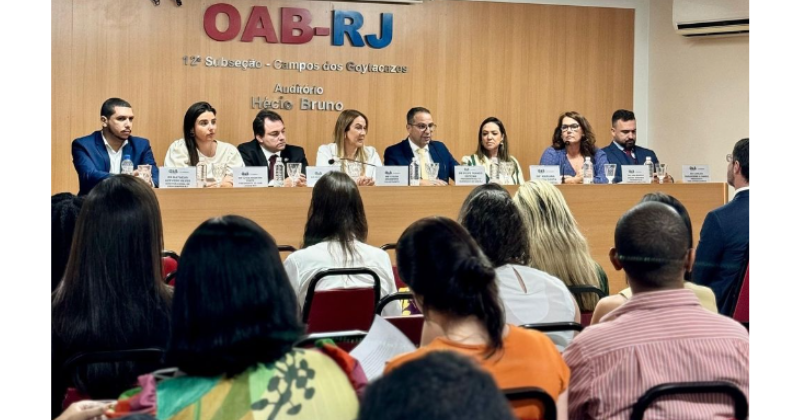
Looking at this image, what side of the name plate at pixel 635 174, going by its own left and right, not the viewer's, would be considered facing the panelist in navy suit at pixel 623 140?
back

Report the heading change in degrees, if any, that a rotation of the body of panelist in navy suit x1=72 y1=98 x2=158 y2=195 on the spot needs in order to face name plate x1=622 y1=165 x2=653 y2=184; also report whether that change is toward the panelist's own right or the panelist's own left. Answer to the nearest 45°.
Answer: approximately 45° to the panelist's own left

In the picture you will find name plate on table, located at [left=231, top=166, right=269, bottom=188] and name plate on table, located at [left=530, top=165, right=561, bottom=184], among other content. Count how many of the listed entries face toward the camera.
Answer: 2

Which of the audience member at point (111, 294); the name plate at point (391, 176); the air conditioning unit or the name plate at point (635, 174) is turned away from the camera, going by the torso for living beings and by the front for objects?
the audience member

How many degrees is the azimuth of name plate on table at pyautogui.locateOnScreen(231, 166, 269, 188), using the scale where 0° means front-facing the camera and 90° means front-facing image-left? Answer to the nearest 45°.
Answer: approximately 0°

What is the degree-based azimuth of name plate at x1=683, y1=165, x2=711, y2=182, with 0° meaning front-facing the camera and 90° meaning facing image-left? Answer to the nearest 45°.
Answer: approximately 0°

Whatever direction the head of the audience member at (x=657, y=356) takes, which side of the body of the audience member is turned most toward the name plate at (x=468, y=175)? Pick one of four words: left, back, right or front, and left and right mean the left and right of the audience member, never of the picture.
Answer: front

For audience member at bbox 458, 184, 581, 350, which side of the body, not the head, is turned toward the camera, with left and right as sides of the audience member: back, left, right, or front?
back

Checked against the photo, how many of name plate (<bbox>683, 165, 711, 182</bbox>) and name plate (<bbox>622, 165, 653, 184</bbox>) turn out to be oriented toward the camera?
2

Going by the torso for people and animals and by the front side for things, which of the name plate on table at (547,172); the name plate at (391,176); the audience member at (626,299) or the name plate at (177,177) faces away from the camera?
the audience member

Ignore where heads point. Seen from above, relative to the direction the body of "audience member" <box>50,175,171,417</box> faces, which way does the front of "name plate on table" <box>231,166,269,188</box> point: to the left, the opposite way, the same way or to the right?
the opposite way

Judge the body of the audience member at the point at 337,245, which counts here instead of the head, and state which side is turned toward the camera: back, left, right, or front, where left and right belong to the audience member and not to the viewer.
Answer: back

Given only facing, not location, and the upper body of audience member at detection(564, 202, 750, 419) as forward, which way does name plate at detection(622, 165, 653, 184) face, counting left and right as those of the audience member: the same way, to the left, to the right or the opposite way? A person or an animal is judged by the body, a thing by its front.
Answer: the opposite way
